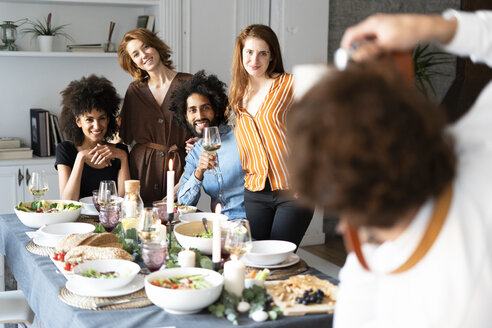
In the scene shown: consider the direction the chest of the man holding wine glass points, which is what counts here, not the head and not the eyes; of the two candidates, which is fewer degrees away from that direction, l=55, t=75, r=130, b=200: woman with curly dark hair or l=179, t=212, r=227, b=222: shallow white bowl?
the shallow white bowl

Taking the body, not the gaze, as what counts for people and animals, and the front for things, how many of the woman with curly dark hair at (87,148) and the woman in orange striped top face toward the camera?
2

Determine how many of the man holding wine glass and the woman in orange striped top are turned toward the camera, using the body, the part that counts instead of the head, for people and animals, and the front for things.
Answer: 2

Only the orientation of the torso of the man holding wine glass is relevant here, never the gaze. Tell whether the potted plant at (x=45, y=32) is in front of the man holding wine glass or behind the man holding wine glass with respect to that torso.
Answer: behind

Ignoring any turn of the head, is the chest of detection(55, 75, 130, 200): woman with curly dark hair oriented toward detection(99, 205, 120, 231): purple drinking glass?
yes

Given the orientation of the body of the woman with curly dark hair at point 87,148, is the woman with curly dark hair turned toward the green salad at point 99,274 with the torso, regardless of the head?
yes

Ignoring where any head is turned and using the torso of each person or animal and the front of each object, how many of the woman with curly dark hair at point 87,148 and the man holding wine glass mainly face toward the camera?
2
